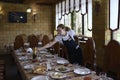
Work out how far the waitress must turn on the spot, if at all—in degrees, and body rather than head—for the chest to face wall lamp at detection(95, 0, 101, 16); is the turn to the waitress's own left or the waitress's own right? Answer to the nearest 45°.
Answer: approximately 180°

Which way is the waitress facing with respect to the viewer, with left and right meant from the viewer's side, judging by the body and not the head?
facing the viewer and to the left of the viewer

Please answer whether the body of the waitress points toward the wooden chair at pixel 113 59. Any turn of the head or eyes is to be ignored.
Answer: no

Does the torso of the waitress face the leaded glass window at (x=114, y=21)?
no

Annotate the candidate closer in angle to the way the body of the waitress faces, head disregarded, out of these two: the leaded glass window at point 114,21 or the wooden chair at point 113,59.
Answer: the wooden chair

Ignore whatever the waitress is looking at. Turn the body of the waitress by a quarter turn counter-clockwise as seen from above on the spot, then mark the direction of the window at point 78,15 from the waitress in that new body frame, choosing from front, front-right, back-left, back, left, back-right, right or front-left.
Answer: back-left
